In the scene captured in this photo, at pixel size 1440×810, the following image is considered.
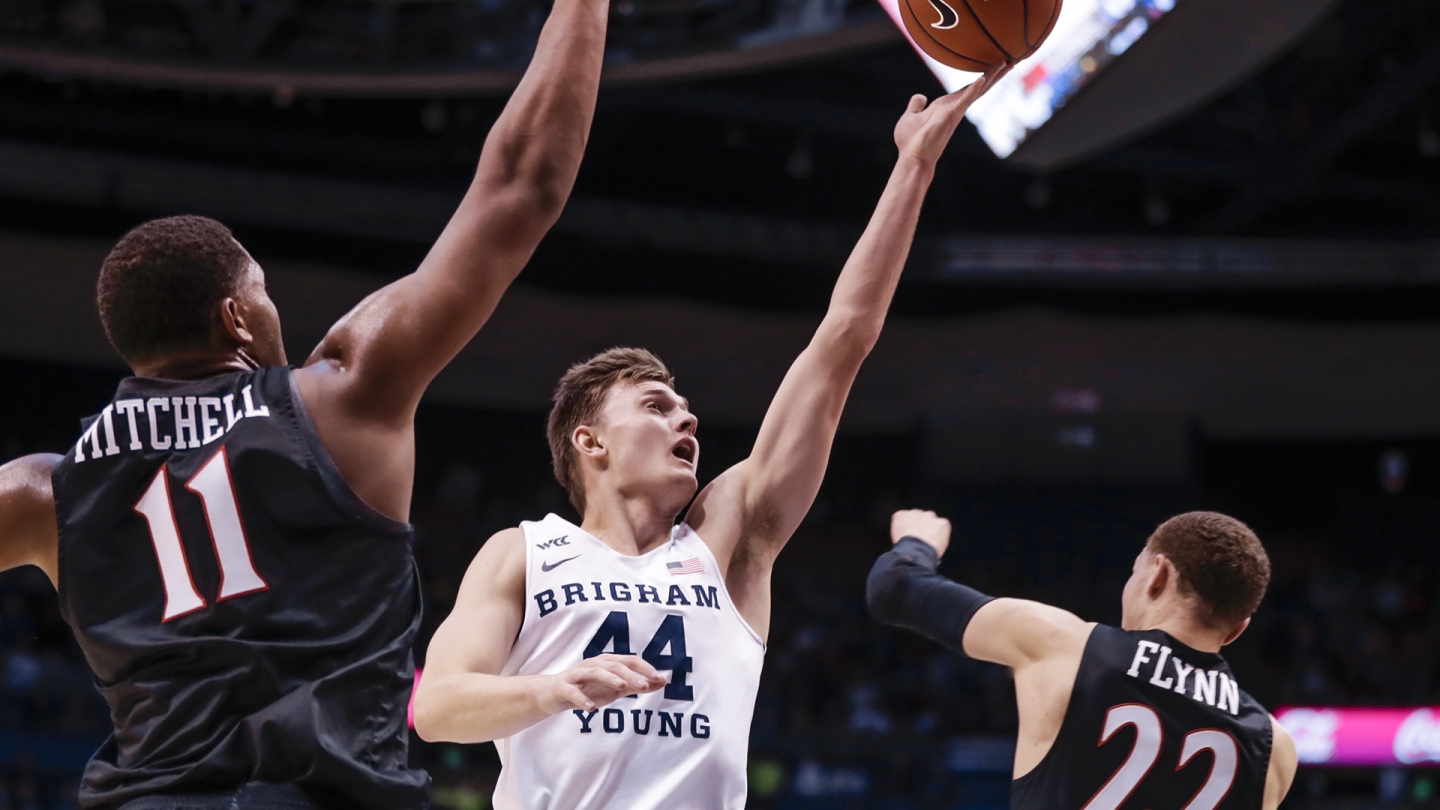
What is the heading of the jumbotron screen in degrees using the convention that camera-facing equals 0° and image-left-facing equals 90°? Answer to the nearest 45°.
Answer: approximately 0°
